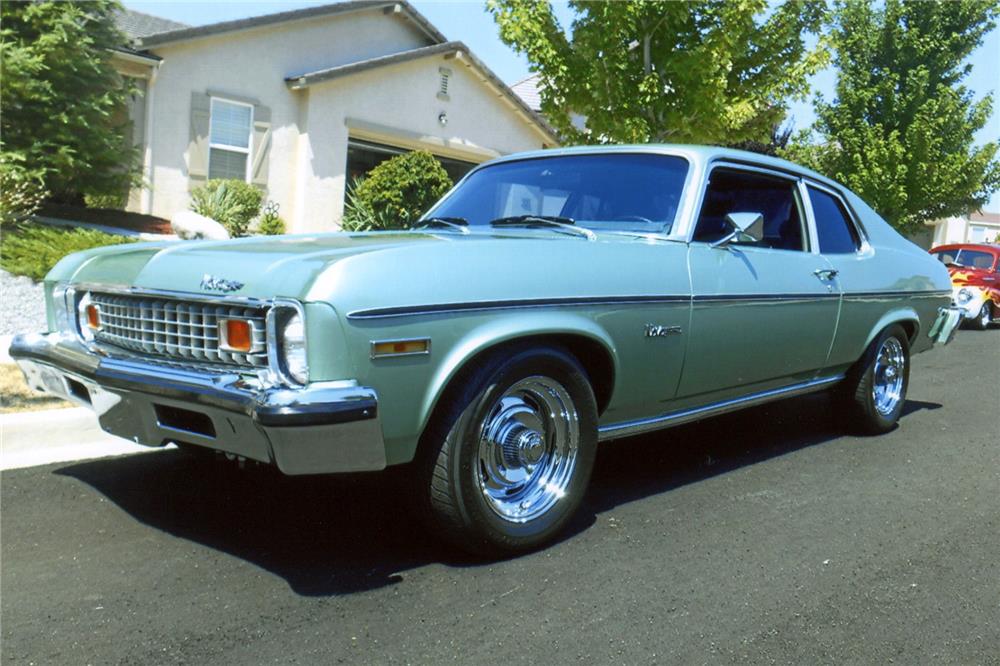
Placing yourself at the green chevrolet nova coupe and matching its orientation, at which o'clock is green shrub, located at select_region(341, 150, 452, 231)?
The green shrub is roughly at 4 o'clock from the green chevrolet nova coupe.

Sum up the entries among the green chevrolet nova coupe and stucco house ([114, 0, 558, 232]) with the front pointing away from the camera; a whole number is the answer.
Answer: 0

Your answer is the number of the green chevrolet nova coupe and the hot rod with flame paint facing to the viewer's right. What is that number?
0

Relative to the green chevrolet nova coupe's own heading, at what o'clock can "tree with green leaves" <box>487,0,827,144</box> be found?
The tree with green leaves is roughly at 5 o'clock from the green chevrolet nova coupe.

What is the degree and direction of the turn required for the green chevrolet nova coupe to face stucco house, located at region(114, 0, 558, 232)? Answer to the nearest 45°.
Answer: approximately 135° to its right

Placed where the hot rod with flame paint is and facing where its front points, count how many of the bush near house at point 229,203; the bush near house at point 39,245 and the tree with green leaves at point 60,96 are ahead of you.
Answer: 3

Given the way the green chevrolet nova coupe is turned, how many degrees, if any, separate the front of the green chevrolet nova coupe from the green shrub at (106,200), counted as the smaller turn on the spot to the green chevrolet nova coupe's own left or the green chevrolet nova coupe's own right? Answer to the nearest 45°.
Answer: approximately 90° to the green chevrolet nova coupe's own right

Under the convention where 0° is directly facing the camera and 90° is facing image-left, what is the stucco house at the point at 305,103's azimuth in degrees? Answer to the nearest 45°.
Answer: approximately 315°

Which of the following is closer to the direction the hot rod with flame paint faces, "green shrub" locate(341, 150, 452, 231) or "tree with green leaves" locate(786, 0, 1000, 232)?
the green shrub

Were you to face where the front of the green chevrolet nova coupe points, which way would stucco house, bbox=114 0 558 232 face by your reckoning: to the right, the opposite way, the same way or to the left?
to the left

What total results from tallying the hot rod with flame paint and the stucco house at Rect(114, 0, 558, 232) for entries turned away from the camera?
0

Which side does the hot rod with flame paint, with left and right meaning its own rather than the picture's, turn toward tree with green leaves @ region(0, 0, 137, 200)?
front
